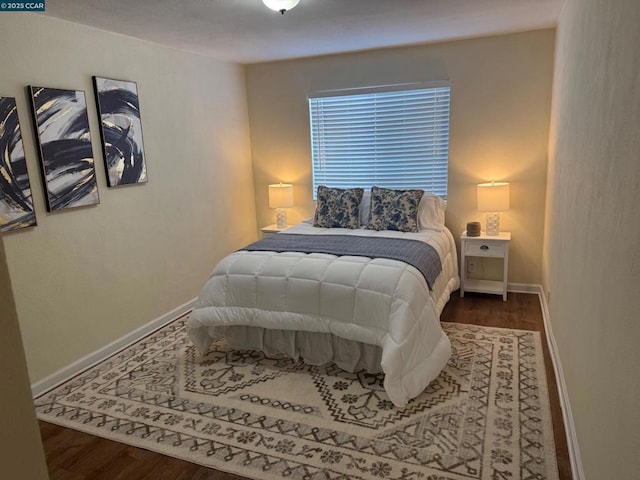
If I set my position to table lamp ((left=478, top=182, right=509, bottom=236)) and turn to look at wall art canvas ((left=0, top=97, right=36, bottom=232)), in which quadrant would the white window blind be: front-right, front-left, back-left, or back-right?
front-right

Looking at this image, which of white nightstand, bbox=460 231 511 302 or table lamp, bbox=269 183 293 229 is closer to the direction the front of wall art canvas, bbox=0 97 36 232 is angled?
the white nightstand

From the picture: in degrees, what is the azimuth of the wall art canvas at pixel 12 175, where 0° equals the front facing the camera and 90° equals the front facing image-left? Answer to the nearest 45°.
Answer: approximately 315°

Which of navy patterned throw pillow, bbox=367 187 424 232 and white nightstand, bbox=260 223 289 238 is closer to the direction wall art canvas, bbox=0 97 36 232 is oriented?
the navy patterned throw pillow

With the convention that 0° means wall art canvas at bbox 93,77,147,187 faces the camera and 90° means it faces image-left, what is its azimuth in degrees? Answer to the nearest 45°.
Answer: approximately 315°

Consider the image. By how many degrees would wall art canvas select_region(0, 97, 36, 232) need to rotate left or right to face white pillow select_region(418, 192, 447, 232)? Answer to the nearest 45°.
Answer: approximately 45° to its left

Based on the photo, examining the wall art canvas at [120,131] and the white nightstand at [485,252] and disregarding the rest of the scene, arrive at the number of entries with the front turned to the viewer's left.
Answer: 0

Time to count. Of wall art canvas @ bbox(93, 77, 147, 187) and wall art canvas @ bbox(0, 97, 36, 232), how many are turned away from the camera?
0

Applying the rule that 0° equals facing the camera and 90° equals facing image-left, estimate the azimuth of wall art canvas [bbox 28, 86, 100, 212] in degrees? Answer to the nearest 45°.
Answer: approximately 315°

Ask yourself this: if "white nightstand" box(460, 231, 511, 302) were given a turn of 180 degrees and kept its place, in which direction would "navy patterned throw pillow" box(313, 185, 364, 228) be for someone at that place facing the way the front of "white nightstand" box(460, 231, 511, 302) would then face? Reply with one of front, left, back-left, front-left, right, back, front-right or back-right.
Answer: left

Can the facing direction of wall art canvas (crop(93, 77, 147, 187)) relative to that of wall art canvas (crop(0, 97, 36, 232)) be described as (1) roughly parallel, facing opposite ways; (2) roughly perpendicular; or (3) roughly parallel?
roughly parallel

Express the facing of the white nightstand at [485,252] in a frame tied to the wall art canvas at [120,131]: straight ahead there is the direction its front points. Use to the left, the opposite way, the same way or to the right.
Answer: to the right

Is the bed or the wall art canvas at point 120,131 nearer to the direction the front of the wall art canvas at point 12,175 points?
the bed

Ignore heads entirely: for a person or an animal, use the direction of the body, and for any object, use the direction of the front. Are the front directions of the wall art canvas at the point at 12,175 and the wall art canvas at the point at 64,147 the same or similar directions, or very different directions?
same or similar directions

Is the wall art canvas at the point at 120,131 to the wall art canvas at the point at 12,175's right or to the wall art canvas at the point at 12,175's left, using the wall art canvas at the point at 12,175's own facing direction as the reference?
on its left

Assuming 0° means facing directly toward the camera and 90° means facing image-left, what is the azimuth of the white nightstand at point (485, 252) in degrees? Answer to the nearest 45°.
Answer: approximately 0°
